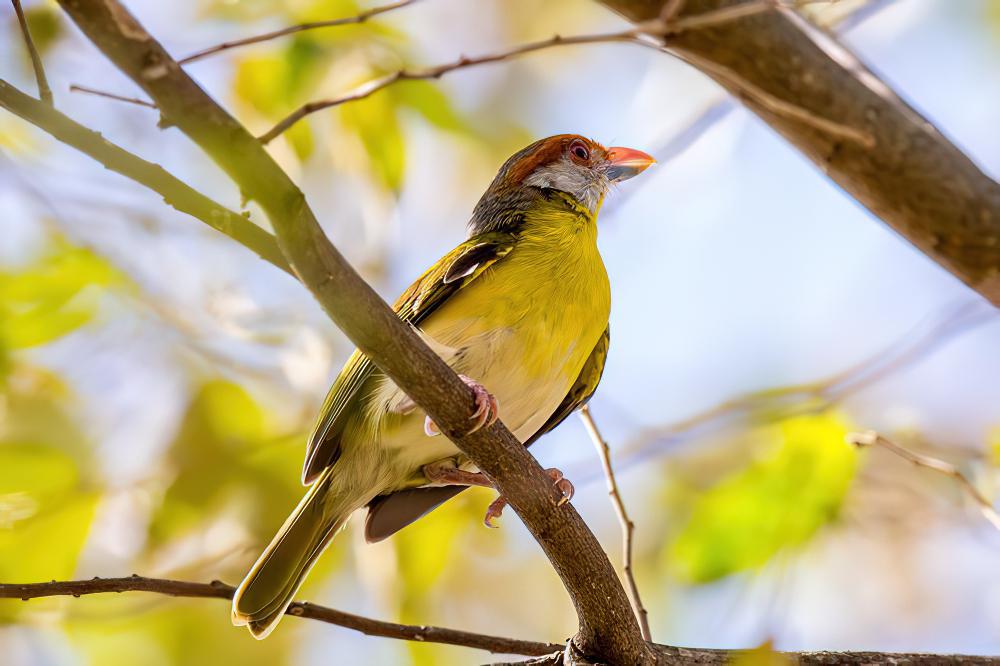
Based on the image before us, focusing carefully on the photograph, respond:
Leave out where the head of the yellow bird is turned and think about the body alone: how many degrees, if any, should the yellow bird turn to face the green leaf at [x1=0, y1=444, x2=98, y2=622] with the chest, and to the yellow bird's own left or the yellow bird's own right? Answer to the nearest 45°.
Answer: approximately 135° to the yellow bird's own right

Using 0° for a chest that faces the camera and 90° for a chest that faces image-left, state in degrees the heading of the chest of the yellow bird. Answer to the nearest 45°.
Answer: approximately 315°

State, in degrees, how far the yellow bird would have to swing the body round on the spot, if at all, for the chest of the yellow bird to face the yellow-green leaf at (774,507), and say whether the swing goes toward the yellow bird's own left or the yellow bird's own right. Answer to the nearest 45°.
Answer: approximately 45° to the yellow bird's own left

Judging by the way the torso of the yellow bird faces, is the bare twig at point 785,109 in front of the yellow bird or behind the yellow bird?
in front

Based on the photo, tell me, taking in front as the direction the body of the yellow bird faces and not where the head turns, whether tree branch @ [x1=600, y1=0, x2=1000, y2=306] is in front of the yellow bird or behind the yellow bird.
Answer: in front
